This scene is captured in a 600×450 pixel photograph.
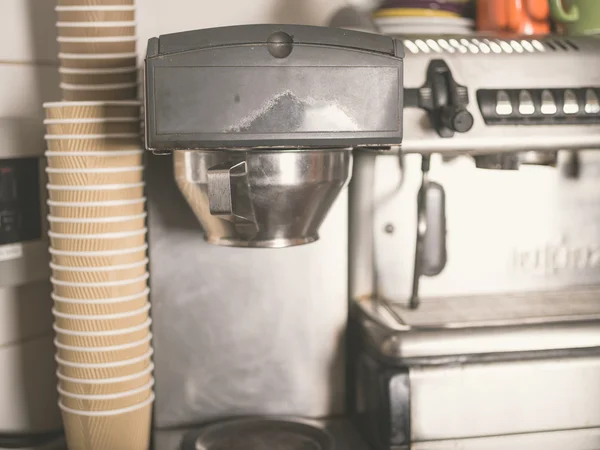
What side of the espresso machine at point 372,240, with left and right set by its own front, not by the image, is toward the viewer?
front
